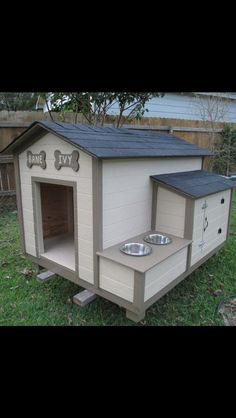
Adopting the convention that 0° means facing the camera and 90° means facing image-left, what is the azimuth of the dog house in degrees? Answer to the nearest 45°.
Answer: approximately 45°

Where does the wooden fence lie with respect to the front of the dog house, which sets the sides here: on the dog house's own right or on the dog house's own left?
on the dog house's own right
